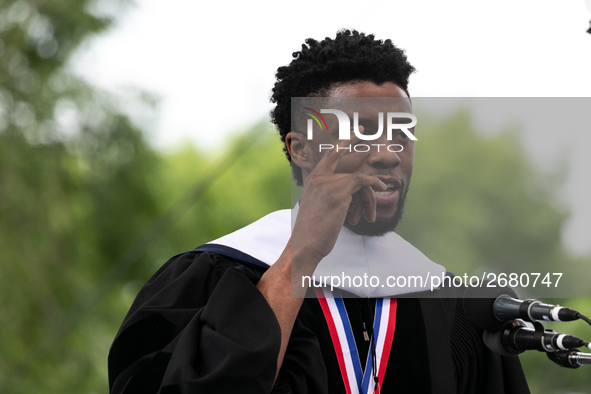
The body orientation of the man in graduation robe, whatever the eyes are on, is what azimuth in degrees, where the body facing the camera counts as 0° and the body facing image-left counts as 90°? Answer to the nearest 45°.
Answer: approximately 315°

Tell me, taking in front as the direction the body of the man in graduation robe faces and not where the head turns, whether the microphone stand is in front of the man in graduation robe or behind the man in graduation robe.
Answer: in front

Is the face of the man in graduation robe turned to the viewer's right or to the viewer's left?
to the viewer's right
